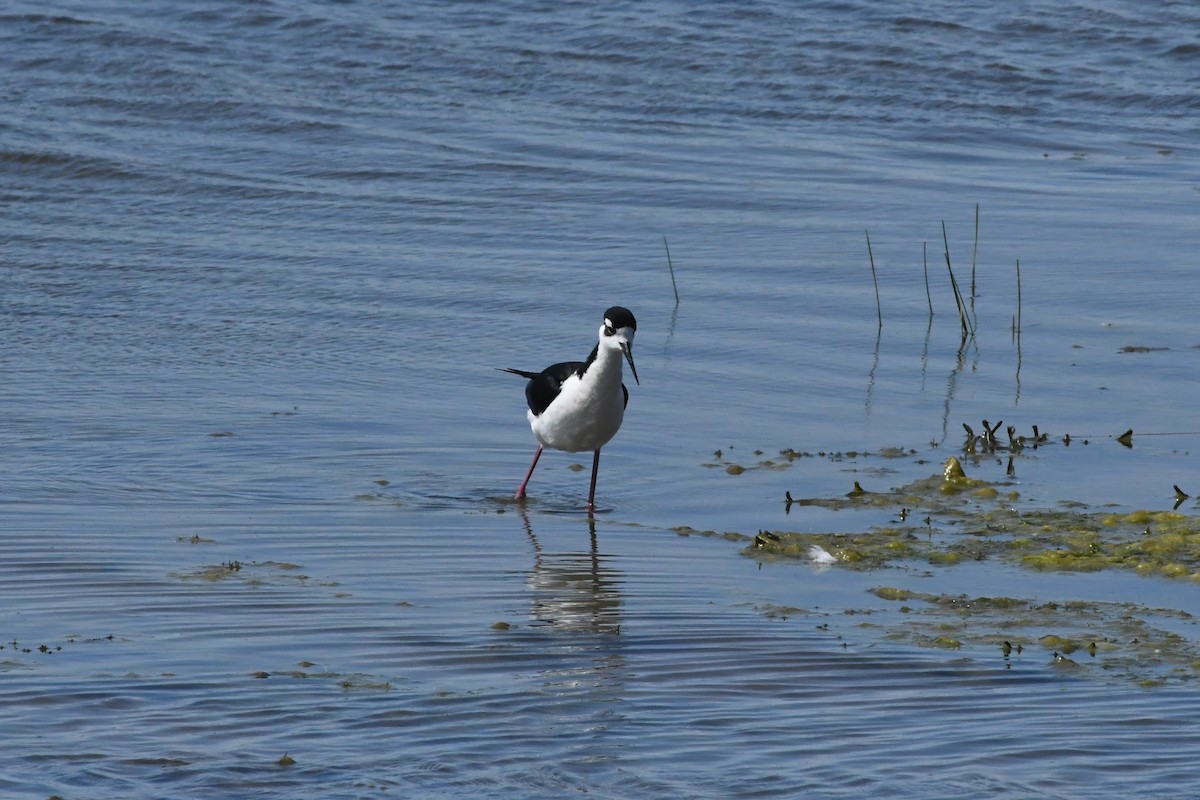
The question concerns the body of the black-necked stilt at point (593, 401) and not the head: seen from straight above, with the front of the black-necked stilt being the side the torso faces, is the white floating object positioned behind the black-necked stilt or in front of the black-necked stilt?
in front

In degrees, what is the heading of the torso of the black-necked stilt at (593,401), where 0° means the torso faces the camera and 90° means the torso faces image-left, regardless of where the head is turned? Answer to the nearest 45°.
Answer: approximately 315°
